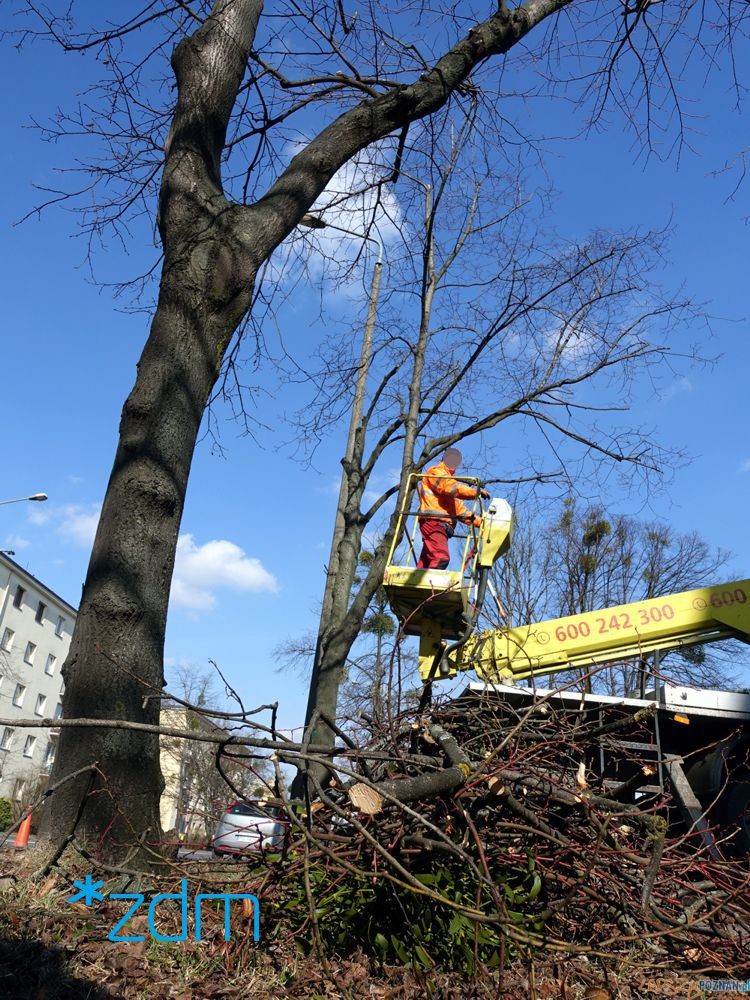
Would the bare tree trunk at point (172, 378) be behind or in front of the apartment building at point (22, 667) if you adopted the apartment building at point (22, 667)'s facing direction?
in front

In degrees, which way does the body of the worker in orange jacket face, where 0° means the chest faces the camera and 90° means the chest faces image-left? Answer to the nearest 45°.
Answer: approximately 270°

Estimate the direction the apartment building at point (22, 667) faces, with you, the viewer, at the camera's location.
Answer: facing the viewer and to the right of the viewer

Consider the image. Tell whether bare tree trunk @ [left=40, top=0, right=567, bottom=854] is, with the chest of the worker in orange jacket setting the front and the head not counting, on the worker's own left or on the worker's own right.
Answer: on the worker's own right

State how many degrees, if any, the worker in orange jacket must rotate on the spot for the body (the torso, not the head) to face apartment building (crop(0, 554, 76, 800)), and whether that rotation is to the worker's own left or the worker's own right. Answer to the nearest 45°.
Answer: approximately 135° to the worker's own left
